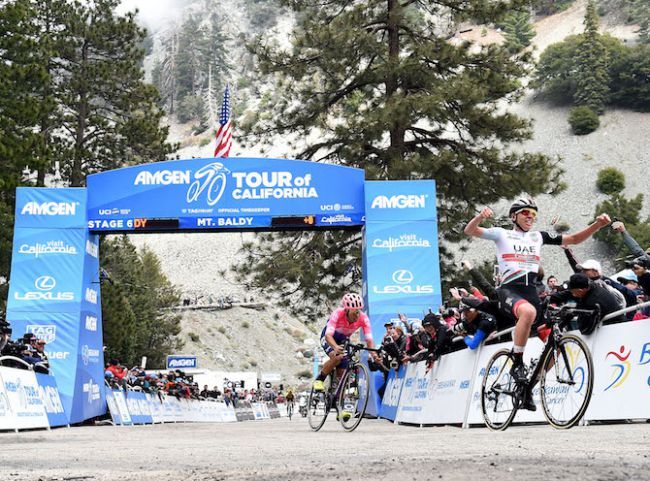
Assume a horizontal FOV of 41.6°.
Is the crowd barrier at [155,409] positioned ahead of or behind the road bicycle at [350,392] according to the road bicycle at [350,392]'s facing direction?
behind

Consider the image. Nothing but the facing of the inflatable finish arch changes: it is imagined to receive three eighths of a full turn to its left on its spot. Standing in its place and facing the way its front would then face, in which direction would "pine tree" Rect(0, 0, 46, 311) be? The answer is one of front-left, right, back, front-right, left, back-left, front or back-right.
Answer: left

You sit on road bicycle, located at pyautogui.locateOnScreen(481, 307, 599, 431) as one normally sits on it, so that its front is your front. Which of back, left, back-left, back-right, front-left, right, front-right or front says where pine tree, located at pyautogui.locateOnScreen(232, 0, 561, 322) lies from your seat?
back-left

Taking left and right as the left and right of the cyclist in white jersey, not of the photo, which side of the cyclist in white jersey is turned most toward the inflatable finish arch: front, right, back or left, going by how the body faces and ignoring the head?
back

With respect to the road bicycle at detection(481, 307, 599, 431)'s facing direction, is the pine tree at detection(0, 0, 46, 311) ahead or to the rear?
to the rear

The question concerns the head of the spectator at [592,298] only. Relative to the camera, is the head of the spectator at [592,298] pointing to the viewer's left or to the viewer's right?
to the viewer's left
